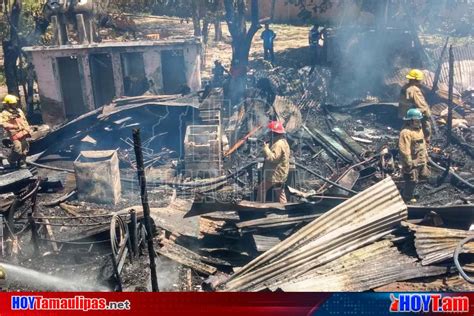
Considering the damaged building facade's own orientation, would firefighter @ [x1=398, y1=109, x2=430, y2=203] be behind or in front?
in front

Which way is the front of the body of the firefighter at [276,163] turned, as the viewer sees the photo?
to the viewer's left

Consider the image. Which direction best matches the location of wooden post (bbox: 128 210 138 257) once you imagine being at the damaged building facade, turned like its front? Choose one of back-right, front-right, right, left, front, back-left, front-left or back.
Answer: front

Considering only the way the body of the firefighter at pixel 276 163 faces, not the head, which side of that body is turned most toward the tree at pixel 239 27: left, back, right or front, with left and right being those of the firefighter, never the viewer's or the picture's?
right

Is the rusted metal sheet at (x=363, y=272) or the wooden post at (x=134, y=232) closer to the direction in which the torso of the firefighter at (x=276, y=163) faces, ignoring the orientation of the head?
the wooden post

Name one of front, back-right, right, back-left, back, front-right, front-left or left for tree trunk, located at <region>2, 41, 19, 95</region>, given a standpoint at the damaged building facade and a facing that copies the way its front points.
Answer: back-right

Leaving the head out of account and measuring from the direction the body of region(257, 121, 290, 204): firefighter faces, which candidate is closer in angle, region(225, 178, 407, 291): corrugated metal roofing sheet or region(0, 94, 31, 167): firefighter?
the firefighter

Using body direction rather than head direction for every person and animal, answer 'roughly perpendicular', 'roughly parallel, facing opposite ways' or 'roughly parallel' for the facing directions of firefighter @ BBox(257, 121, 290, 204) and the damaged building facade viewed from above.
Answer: roughly perpendicular

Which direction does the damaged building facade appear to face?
toward the camera

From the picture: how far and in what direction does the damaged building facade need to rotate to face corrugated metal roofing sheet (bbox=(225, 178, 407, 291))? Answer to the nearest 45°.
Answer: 0° — it already faces it

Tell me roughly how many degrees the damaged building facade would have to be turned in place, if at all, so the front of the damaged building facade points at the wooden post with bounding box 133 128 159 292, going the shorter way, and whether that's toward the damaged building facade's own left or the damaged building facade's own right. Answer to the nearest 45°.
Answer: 0° — it already faces it

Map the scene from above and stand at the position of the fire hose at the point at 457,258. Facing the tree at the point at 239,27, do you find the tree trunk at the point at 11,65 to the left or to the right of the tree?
left

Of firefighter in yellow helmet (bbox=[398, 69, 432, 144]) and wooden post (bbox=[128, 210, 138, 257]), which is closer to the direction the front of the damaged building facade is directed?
the wooden post

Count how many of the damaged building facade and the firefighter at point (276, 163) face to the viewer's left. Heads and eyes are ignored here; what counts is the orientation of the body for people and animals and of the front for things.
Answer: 1

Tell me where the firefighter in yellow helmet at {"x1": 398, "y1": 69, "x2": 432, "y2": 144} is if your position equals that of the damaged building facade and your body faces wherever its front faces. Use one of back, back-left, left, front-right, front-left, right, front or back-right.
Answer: front-left

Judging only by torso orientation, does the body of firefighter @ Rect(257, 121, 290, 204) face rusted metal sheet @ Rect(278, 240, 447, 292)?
no

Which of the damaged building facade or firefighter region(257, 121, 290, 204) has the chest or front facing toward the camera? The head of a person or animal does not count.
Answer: the damaged building facade
